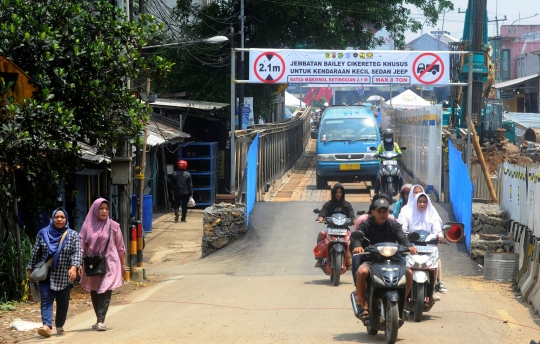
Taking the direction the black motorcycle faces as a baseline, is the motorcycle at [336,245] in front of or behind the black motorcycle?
behind

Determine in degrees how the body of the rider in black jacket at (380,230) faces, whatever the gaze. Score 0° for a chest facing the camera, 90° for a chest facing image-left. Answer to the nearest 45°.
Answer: approximately 0°

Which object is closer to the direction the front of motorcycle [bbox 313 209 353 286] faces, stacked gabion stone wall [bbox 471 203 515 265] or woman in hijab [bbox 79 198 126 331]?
the woman in hijab

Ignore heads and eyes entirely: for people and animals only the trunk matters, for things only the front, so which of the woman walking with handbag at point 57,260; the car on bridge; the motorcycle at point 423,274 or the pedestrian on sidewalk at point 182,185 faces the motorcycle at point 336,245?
the car on bridge

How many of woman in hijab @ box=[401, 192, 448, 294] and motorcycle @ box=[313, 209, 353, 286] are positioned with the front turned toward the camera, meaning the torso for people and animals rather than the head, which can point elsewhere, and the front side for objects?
2

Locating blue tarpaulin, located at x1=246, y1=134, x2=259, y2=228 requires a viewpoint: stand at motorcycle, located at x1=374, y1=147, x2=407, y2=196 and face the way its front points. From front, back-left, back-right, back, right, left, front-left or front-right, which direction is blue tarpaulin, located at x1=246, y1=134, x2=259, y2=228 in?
right

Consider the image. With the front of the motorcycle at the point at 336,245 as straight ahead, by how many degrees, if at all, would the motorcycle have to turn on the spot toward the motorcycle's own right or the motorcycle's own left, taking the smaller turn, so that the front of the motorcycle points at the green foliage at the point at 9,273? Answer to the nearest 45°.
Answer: approximately 90° to the motorcycle's own right

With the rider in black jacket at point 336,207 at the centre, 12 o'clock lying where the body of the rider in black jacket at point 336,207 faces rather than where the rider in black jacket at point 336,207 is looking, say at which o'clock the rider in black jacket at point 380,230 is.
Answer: the rider in black jacket at point 380,230 is roughly at 12 o'clock from the rider in black jacket at point 336,207.

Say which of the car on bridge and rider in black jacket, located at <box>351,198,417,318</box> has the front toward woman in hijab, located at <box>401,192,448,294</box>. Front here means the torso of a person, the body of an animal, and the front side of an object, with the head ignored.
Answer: the car on bridge

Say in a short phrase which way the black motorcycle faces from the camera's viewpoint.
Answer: facing the viewer

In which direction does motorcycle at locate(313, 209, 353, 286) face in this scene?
toward the camera

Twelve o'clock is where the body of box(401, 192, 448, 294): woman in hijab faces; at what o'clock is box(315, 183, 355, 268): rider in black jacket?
The rider in black jacket is roughly at 5 o'clock from the woman in hijab.

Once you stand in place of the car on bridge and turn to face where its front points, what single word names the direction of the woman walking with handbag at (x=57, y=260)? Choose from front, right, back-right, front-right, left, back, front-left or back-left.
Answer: front

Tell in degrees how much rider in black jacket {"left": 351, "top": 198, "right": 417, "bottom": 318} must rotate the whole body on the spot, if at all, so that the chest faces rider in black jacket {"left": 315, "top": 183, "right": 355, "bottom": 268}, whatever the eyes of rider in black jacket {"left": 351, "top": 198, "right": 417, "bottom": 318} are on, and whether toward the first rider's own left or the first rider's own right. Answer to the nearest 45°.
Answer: approximately 180°

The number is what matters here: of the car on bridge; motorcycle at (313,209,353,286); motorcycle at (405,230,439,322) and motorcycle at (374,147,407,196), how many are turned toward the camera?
4

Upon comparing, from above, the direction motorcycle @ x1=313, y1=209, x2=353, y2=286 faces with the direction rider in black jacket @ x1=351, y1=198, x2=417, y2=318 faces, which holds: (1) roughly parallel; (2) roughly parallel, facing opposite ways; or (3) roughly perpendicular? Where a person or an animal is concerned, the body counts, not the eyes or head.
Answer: roughly parallel

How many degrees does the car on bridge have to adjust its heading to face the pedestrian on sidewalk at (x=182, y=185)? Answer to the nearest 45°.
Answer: approximately 90° to its right

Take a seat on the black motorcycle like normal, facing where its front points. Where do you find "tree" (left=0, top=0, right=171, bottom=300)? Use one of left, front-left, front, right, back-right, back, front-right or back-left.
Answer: back-right
